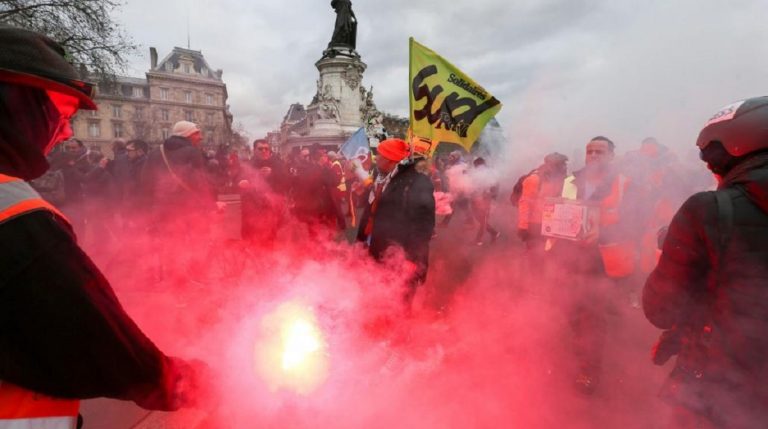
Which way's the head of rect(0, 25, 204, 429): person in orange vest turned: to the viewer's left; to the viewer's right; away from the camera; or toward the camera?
to the viewer's right

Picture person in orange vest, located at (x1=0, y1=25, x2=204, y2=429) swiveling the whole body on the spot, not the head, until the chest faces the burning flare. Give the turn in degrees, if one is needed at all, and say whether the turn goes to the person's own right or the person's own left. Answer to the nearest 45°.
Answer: approximately 45° to the person's own left

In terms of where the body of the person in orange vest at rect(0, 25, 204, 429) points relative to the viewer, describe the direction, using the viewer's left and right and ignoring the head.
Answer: facing to the right of the viewer

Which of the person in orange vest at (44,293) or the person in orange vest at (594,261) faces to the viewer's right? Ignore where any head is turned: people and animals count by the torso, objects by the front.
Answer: the person in orange vest at (44,293)

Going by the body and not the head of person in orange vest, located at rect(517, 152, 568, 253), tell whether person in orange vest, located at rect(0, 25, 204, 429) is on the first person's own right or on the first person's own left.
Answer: on the first person's own right

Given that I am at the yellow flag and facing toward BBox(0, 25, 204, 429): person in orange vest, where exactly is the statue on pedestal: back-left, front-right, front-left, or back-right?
back-right

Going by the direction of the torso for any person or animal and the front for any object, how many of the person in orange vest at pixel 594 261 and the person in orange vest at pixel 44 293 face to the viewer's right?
1

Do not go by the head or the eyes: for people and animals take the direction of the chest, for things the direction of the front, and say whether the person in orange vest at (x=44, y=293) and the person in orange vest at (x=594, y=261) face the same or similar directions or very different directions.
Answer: very different directions

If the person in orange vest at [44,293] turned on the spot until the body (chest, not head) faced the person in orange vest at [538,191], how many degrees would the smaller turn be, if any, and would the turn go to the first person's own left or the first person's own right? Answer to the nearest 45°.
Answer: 0° — they already face them

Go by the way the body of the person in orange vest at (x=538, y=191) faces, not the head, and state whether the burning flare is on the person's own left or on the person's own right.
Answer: on the person's own right
